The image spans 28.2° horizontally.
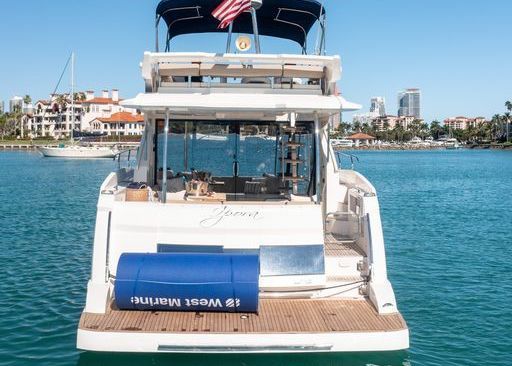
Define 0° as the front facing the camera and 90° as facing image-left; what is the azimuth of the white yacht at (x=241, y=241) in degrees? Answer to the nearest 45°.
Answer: approximately 180°
